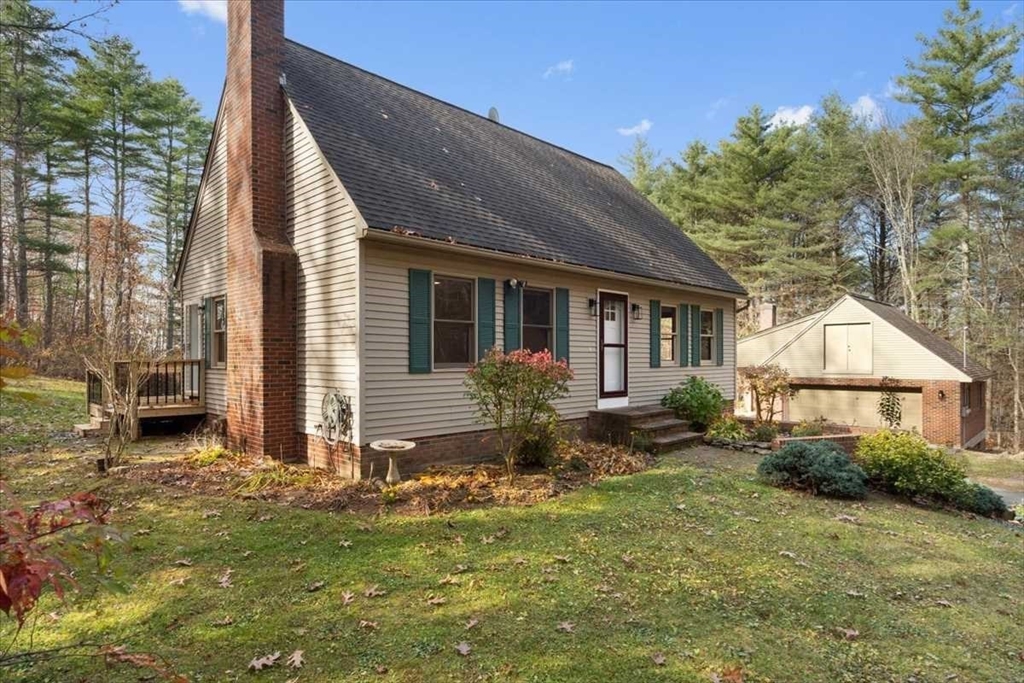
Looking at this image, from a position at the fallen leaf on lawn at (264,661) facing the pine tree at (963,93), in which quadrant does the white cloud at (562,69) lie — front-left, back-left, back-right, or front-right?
front-left

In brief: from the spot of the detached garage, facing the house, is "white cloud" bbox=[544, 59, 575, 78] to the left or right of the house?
right

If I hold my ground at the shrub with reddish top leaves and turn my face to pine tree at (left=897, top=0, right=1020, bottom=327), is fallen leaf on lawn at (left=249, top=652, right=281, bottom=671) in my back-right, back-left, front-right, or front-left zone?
back-right

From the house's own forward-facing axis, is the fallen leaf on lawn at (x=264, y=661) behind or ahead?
ahead

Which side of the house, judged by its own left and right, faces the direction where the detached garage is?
left

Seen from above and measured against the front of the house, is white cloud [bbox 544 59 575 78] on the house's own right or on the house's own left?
on the house's own left

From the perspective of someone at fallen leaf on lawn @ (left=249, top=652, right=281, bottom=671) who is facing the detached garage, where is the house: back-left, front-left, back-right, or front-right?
front-left

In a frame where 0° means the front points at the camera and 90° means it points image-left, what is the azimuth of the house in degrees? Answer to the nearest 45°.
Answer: approximately 315°
